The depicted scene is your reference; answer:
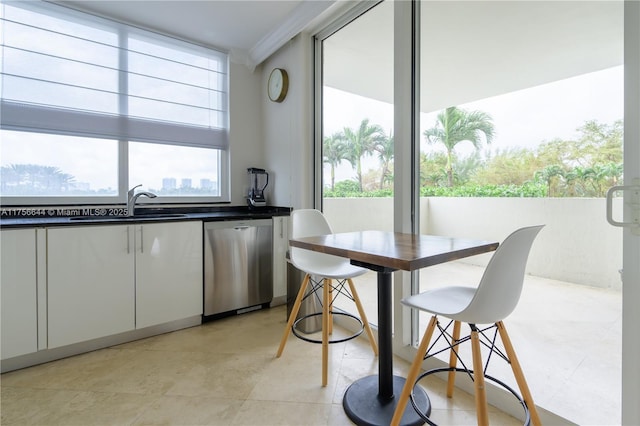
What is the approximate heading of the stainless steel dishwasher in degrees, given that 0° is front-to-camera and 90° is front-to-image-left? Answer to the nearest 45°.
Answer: approximately 315°

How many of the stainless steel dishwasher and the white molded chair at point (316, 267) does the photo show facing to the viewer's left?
0

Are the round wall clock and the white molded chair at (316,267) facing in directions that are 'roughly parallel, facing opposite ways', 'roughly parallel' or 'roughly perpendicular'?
roughly perpendicular

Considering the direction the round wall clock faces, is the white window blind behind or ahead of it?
ahead

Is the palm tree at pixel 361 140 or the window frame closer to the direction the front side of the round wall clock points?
the window frame

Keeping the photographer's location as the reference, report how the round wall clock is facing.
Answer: facing the viewer and to the left of the viewer

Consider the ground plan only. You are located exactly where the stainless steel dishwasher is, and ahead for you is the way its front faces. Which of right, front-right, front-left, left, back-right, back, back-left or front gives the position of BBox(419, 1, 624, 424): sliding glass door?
front

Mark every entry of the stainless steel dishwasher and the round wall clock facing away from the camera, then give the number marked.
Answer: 0

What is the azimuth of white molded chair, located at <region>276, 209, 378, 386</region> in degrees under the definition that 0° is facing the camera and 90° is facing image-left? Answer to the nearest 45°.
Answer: approximately 315°
